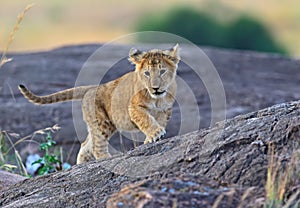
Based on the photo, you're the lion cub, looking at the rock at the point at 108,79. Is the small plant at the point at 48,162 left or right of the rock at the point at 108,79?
left

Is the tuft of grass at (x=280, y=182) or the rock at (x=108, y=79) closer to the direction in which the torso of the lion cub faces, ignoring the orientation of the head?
the tuft of grass

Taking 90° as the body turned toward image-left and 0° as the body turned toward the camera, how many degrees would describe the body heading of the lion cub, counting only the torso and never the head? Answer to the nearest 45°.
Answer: approximately 315°

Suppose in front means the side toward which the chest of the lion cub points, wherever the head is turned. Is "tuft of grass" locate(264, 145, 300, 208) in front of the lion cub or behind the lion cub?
in front
